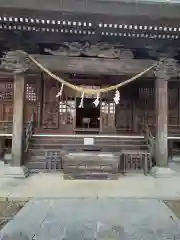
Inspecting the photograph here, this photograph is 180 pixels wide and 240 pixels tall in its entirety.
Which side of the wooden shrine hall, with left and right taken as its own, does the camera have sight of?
front

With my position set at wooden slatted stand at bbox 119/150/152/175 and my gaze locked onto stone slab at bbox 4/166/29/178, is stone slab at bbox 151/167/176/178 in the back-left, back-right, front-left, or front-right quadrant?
back-left
